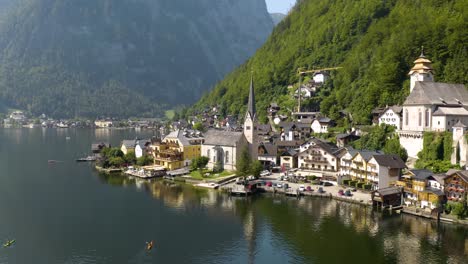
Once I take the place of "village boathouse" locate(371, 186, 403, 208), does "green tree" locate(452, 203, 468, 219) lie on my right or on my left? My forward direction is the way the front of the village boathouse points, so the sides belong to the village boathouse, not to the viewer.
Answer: on my left

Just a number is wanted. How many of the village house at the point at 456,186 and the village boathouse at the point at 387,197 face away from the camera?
0

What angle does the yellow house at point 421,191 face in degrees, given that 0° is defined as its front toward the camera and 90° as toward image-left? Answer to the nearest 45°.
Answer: approximately 45°

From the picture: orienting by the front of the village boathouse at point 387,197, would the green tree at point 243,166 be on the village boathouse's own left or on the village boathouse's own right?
on the village boathouse's own right

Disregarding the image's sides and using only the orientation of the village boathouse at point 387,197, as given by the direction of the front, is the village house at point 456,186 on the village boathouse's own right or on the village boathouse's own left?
on the village boathouse's own left

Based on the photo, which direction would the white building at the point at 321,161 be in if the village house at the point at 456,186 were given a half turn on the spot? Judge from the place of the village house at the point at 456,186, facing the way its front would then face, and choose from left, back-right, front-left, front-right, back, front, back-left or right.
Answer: left

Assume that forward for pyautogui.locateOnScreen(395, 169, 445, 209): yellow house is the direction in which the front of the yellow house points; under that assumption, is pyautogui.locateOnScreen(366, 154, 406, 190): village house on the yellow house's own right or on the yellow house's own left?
on the yellow house's own right

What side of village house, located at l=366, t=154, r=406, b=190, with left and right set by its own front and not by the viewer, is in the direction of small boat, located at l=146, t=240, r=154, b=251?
front

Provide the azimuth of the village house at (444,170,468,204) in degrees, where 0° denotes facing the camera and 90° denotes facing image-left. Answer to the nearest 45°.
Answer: approximately 45°

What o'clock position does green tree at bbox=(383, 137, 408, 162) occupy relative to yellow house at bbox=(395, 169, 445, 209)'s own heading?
The green tree is roughly at 4 o'clock from the yellow house.
